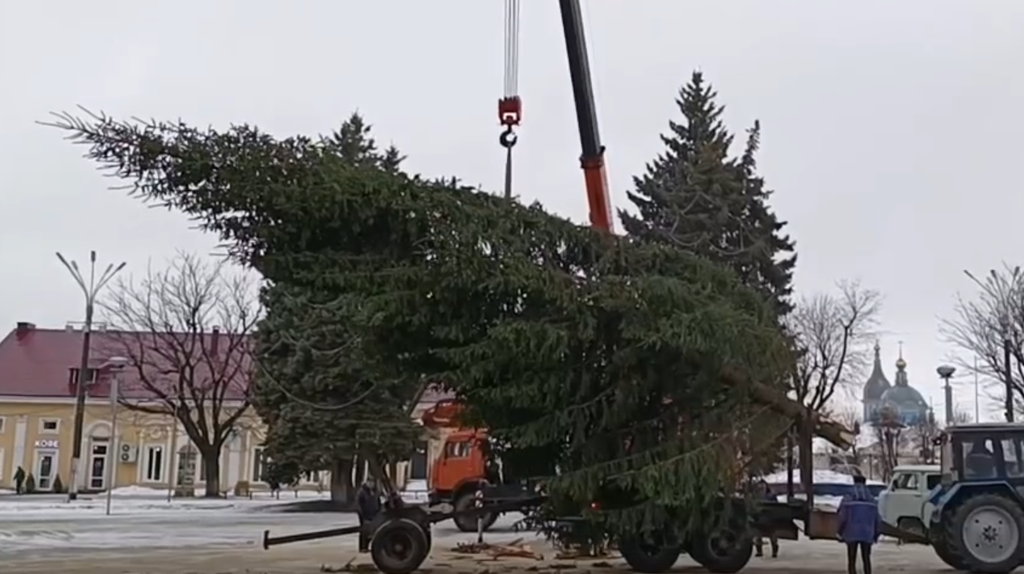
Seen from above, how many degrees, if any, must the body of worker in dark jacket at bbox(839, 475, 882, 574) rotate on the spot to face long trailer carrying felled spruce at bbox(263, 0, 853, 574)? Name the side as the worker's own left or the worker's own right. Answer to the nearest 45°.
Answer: approximately 90° to the worker's own left

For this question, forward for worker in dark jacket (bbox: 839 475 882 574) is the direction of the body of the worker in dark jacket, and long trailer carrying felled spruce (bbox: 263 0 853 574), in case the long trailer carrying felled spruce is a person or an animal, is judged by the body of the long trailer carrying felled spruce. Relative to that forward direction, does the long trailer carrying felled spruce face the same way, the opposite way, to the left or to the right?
to the left

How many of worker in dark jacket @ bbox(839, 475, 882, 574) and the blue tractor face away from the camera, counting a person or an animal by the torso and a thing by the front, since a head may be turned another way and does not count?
1

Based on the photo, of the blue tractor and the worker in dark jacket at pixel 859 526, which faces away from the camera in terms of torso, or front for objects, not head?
the worker in dark jacket

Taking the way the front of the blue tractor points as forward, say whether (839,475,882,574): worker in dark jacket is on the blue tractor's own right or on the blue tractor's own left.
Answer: on the blue tractor's own right

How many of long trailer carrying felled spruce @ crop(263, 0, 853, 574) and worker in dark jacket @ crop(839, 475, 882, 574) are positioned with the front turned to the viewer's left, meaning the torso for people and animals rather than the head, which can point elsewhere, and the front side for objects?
1

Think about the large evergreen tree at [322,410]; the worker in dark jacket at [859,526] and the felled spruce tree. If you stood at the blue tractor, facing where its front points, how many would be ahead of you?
0

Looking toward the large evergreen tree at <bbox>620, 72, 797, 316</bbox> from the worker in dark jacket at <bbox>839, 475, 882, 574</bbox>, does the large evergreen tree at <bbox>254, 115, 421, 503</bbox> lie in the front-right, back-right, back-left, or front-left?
front-left

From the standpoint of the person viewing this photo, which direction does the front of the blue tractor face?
facing to the right of the viewer

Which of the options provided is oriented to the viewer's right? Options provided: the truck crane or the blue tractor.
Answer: the blue tractor

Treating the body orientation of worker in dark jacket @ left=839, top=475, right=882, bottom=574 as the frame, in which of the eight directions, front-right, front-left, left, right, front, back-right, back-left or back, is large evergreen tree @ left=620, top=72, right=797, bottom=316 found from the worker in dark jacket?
front

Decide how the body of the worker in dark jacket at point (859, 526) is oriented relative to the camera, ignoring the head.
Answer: away from the camera
